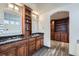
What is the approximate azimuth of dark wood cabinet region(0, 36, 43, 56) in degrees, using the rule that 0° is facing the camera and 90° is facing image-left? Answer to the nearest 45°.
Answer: approximately 315°
